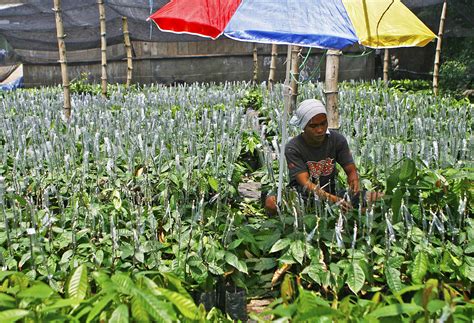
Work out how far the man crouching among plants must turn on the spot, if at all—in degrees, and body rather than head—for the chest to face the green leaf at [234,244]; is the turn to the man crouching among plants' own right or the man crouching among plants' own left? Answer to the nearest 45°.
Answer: approximately 45° to the man crouching among plants' own right

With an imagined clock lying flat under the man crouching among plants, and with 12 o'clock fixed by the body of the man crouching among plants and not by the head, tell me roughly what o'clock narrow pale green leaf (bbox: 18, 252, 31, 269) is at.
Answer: The narrow pale green leaf is roughly at 3 o'clock from the man crouching among plants.

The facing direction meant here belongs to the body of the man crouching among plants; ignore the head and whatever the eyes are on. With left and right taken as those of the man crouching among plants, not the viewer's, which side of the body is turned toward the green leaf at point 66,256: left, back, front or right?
right

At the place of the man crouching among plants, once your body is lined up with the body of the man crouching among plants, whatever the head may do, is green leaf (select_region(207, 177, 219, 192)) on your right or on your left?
on your right

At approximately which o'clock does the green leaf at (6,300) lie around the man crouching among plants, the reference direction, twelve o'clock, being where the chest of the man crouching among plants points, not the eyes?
The green leaf is roughly at 2 o'clock from the man crouching among plants.

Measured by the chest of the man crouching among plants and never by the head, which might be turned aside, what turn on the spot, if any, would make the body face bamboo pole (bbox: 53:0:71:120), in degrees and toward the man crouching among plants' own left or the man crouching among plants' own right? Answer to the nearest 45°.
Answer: approximately 180°

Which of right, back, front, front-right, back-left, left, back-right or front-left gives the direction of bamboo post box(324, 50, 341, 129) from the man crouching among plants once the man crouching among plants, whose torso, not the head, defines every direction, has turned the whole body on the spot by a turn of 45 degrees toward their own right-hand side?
back

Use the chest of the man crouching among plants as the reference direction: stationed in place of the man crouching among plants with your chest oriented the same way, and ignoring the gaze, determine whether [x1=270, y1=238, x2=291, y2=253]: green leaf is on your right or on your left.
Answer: on your right

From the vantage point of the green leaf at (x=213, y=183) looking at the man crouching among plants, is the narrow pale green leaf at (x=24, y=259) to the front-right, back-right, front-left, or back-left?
back-right

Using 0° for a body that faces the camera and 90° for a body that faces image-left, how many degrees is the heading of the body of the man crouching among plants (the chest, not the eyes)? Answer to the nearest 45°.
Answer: approximately 315°
